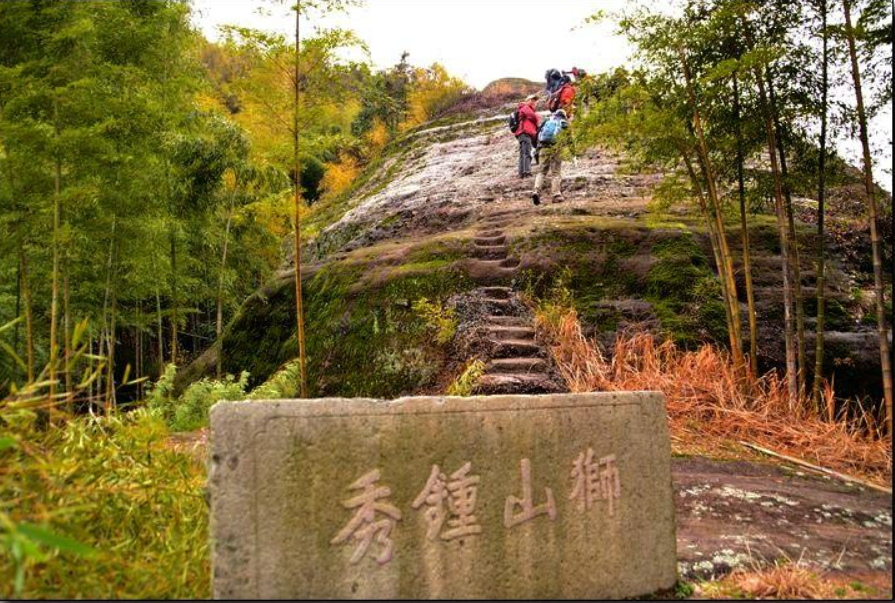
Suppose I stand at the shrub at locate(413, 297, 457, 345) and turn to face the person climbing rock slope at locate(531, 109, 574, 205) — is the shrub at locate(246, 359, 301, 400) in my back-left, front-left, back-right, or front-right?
back-left

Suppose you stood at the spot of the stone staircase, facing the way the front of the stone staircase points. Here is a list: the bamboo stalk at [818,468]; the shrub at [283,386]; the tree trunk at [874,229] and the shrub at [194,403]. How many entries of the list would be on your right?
2

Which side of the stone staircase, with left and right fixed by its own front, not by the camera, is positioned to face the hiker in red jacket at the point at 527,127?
back

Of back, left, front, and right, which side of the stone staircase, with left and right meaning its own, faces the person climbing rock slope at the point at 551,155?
back

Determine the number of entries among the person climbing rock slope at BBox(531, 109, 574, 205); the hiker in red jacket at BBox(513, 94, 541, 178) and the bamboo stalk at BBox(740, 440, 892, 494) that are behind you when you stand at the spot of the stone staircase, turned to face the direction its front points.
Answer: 2

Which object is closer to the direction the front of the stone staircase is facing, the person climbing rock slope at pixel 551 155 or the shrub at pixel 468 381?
the shrub

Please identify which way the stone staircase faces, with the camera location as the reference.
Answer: facing the viewer

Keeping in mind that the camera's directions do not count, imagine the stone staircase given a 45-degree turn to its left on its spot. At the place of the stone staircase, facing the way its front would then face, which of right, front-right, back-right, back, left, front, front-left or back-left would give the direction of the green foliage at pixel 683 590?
front-right
